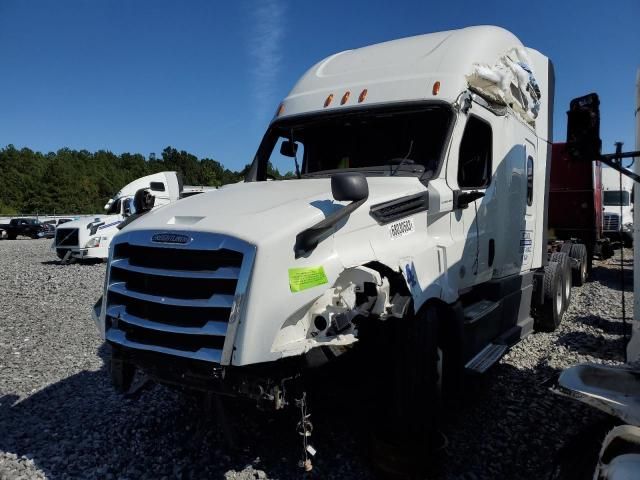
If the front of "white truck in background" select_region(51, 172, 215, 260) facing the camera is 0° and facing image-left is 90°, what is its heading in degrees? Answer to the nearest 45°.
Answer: approximately 45°

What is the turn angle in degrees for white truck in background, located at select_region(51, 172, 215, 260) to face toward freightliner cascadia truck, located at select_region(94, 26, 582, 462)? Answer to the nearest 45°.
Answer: approximately 45° to its left

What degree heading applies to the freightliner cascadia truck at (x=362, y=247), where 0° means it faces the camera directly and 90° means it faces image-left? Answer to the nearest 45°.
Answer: approximately 45°

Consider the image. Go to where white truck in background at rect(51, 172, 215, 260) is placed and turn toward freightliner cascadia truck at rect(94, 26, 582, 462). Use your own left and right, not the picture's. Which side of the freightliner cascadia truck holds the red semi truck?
left

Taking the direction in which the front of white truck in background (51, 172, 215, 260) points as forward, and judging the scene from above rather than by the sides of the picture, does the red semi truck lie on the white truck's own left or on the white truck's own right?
on the white truck's own left

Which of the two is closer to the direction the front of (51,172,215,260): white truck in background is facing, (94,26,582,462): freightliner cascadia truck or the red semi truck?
the freightliner cascadia truck

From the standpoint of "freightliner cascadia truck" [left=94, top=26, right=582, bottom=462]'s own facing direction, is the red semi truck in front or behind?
behind

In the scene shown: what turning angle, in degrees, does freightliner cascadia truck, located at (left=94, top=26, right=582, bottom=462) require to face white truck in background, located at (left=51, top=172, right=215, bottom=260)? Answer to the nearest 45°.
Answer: approximately 90° to its right
